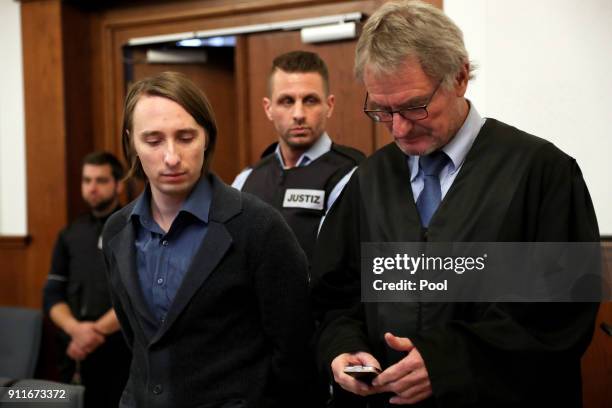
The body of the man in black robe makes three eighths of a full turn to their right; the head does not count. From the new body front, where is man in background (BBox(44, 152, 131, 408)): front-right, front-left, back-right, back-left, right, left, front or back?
front-left

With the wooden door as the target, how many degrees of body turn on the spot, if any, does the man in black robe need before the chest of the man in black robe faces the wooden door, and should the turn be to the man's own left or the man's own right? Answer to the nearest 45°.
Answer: approximately 135° to the man's own right

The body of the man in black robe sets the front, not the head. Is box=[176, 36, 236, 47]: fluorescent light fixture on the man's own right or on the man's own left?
on the man's own right

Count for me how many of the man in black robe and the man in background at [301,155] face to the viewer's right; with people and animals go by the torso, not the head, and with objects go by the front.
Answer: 0

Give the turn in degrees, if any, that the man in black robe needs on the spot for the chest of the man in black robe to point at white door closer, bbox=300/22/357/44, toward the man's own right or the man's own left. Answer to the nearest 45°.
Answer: approximately 135° to the man's own right

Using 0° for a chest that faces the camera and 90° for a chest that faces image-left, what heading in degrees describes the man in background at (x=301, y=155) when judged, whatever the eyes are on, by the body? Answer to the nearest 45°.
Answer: approximately 0°

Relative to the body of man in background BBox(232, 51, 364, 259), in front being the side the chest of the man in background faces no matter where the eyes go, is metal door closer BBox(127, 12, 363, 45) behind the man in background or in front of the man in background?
behind

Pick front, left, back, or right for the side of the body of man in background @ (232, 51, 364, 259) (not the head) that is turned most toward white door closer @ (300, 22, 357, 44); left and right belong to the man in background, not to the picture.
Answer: back
